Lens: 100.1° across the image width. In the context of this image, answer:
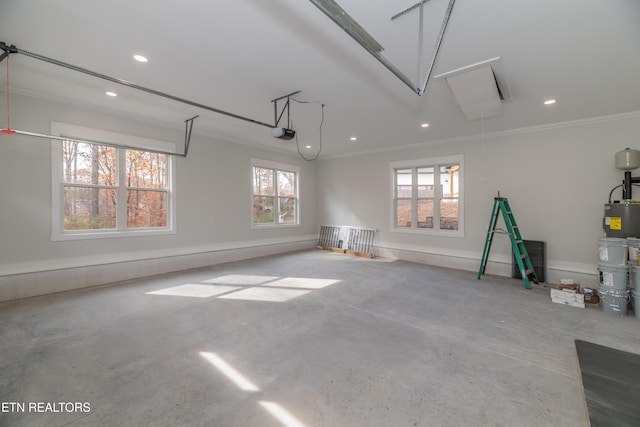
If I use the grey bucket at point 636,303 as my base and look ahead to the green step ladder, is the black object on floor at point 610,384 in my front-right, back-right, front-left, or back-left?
back-left

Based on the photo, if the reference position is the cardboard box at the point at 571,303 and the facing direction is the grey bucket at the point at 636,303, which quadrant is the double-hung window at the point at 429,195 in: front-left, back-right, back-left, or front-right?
back-left

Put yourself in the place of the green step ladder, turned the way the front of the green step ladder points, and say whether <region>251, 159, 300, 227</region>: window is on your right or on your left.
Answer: on your right
